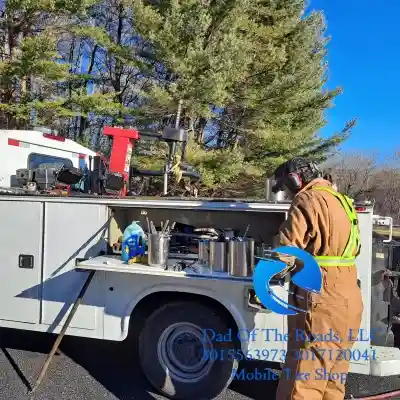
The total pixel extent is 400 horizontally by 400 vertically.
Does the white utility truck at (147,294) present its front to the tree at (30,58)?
no
